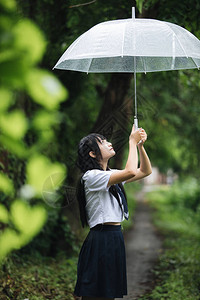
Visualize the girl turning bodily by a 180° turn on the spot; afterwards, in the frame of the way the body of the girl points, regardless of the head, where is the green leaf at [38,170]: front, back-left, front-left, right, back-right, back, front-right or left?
left

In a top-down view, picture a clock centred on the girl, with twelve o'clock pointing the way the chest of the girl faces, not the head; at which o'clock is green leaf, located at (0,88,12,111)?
The green leaf is roughly at 3 o'clock from the girl.

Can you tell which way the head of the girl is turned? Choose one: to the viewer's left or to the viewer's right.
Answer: to the viewer's right

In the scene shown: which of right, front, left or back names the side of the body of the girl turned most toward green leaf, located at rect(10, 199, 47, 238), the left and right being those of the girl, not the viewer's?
right

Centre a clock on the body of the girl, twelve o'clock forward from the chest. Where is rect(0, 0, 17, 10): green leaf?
The green leaf is roughly at 3 o'clock from the girl.

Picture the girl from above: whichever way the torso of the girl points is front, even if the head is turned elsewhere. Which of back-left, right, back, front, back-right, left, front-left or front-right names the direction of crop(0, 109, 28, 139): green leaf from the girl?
right

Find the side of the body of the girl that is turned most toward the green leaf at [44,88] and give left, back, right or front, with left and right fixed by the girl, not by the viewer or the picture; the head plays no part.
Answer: right

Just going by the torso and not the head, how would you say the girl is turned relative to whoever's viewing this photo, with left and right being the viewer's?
facing to the right of the viewer
